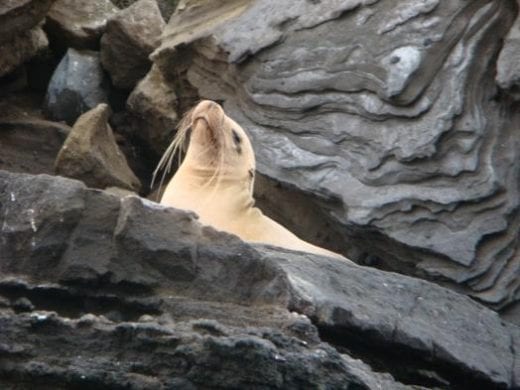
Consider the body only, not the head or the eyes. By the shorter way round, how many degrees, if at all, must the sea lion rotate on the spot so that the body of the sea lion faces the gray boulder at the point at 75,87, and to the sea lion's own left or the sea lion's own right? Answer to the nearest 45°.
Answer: approximately 90° to the sea lion's own right

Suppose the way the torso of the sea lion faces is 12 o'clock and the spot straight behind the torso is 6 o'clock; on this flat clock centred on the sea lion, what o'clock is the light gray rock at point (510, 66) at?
The light gray rock is roughly at 7 o'clock from the sea lion.

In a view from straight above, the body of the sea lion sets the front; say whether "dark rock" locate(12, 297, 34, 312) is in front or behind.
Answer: in front

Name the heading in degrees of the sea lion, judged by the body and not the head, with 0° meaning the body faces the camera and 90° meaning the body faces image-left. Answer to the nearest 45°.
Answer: approximately 45°

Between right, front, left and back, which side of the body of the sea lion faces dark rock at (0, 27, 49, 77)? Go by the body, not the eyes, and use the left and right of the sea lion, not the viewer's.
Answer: right
